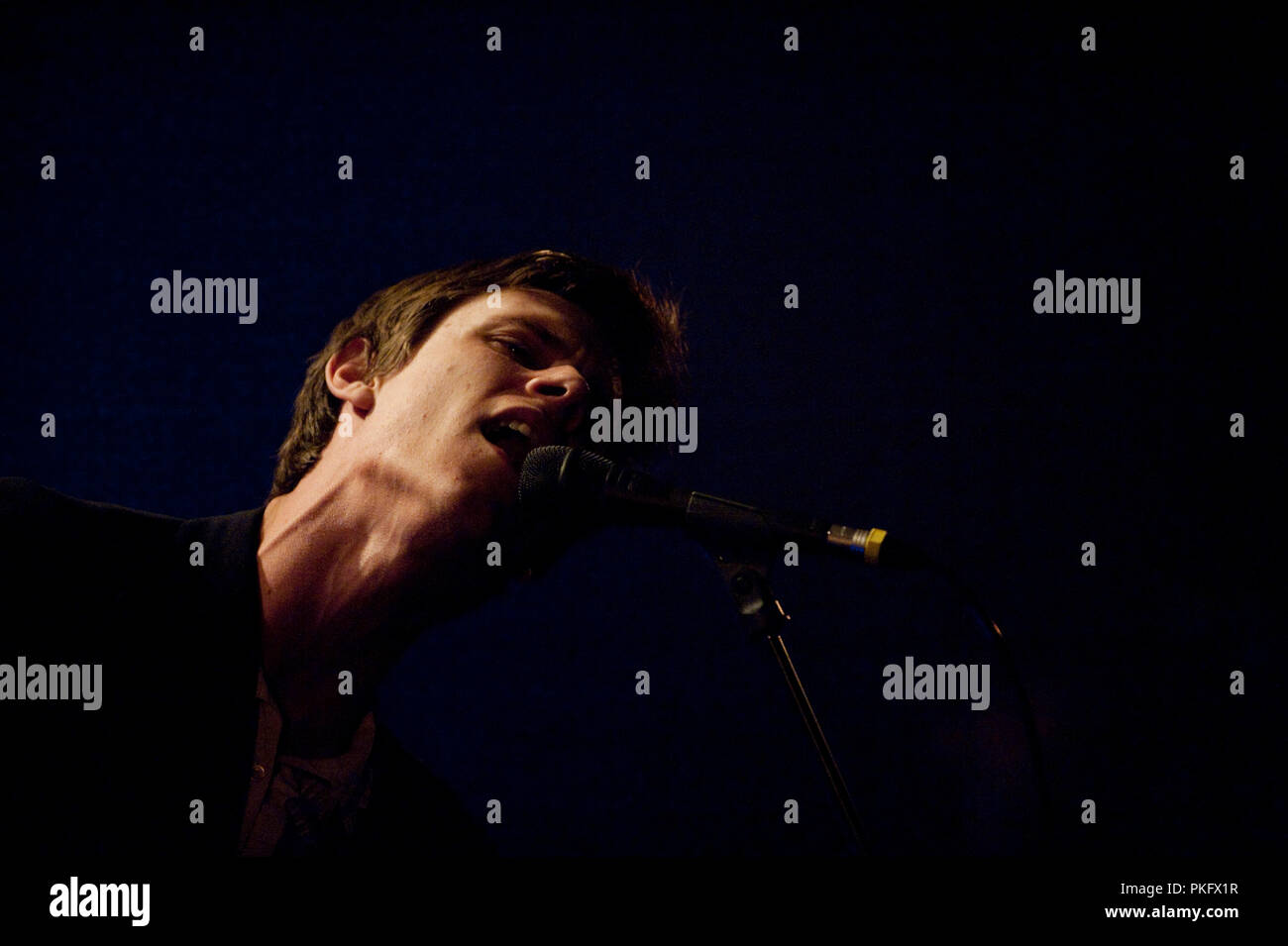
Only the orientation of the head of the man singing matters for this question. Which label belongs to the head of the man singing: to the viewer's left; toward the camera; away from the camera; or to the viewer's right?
to the viewer's right

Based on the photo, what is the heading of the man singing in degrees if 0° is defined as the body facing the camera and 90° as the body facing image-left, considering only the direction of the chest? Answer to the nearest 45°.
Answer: approximately 315°

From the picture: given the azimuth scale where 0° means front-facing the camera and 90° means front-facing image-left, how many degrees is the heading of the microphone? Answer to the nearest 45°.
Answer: approximately 90°

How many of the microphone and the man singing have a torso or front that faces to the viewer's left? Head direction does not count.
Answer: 1
